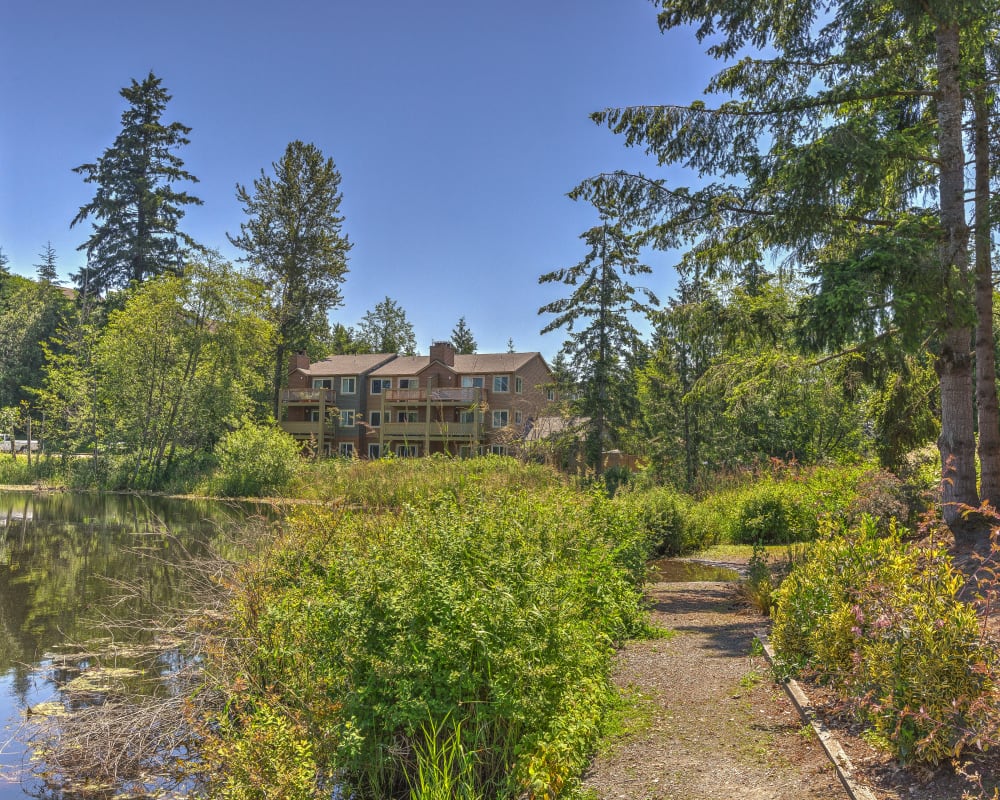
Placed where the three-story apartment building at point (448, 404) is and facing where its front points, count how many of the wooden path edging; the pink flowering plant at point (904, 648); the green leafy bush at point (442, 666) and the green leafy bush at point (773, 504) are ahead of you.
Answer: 4

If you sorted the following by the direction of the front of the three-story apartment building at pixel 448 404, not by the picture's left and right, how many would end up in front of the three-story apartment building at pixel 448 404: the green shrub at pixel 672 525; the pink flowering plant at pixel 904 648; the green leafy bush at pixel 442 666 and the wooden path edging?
4

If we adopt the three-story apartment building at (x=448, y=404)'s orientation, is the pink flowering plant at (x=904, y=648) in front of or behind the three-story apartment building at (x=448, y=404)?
in front

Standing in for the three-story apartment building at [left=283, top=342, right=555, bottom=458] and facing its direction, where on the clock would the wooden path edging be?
The wooden path edging is roughly at 12 o'clock from the three-story apartment building.

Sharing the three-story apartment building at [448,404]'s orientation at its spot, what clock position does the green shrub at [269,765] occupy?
The green shrub is roughly at 12 o'clock from the three-story apartment building.

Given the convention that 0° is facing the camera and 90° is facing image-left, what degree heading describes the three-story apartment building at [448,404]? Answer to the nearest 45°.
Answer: approximately 0°

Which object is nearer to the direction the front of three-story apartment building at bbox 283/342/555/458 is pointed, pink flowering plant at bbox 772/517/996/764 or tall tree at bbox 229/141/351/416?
the pink flowering plant

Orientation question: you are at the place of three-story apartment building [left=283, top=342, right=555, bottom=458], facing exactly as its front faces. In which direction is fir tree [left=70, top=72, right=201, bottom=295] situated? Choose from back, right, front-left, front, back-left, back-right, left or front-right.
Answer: right

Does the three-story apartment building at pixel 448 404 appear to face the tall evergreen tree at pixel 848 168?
yes

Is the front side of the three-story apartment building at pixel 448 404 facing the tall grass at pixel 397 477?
yes

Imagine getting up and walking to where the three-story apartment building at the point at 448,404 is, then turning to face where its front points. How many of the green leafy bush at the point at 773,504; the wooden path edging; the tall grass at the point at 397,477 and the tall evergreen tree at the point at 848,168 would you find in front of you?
4
